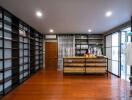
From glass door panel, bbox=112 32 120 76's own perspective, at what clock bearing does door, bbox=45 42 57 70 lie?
The door is roughly at 2 o'clock from the glass door panel.

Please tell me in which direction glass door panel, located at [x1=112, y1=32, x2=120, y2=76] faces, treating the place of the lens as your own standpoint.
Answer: facing the viewer and to the left of the viewer

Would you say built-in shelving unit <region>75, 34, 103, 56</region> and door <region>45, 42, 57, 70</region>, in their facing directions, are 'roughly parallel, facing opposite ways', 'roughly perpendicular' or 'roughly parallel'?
roughly parallel

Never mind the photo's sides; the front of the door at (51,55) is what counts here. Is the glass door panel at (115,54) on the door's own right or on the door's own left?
on the door's own left

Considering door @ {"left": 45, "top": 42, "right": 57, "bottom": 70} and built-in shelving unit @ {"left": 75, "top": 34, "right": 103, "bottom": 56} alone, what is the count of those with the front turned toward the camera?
2

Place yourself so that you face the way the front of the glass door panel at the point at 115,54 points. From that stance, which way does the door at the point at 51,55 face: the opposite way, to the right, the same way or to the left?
to the left

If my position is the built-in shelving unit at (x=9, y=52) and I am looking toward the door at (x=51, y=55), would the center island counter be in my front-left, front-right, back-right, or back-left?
front-right

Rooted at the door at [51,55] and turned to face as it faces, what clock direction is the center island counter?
The center island counter is roughly at 11 o'clock from the door.

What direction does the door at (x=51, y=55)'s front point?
toward the camera

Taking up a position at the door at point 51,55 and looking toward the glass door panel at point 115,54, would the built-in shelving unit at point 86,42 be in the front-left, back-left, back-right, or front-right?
front-left

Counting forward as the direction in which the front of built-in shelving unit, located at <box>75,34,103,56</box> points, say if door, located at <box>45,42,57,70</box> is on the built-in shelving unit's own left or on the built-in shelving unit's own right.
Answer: on the built-in shelving unit's own right

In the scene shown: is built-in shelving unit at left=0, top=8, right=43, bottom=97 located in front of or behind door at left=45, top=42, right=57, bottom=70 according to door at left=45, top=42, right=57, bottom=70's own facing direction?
in front

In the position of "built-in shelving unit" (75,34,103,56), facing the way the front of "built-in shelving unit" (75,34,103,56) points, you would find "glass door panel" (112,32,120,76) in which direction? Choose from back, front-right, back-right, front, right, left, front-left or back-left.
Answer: front-left

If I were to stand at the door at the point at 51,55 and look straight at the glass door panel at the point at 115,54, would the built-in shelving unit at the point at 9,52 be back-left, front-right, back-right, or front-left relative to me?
front-right
